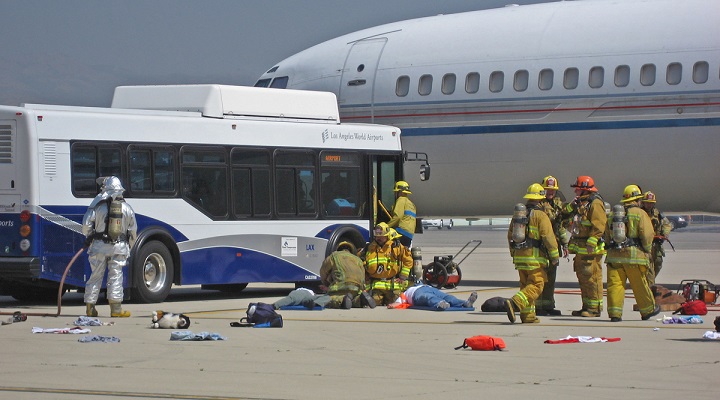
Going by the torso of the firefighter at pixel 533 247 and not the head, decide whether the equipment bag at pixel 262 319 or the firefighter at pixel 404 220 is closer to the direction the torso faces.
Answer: the firefighter

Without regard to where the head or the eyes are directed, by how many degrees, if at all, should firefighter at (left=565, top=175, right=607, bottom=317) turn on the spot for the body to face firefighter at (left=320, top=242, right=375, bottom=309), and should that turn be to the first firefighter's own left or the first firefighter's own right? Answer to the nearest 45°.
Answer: approximately 45° to the first firefighter's own right

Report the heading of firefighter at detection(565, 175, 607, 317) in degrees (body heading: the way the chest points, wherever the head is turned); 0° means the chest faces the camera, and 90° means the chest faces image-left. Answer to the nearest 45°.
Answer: approximately 45°

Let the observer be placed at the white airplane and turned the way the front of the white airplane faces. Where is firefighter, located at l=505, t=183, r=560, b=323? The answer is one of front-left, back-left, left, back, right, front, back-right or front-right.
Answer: left

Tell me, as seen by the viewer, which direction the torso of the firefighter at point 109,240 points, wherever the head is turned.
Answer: away from the camera

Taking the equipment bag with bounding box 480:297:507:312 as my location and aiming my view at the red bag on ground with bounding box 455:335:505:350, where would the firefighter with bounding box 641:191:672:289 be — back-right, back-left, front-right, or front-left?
back-left

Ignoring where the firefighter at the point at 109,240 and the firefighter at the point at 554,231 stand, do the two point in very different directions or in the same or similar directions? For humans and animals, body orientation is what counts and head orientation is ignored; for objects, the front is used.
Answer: very different directions

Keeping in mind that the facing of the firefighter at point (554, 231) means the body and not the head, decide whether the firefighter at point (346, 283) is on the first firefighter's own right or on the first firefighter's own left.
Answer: on the first firefighter's own right

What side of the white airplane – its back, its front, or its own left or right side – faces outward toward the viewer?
left

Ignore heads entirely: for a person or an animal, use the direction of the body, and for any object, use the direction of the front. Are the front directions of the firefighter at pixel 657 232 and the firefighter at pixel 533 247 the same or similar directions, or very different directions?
very different directions
